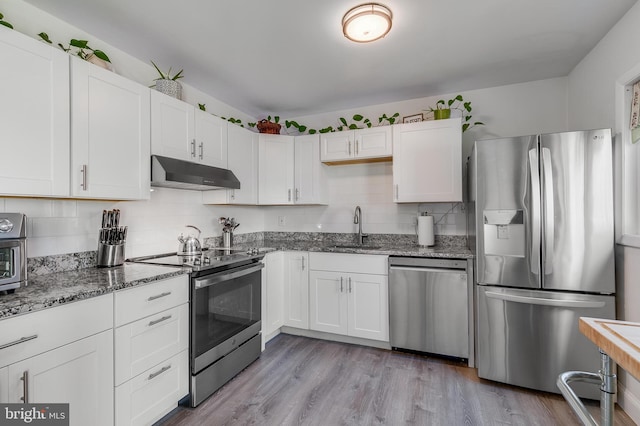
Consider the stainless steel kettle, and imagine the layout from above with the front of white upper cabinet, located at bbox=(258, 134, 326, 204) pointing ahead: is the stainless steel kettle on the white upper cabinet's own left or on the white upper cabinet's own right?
on the white upper cabinet's own right

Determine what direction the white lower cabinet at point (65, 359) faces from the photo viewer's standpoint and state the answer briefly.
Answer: facing the viewer and to the right of the viewer

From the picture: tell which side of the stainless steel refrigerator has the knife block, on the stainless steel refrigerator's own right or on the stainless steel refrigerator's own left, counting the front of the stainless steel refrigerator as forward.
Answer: on the stainless steel refrigerator's own right

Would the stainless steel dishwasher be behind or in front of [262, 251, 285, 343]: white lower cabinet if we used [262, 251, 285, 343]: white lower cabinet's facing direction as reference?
in front

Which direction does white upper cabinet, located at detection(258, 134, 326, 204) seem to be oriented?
toward the camera

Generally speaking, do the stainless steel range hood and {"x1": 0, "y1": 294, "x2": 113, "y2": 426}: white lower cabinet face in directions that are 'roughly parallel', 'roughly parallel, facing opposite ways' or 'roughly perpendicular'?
roughly parallel

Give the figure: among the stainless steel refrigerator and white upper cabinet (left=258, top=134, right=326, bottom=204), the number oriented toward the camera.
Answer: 2

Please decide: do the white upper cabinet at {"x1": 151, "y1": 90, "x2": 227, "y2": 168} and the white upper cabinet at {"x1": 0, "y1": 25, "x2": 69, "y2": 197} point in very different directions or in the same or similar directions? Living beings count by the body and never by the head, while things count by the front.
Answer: same or similar directions

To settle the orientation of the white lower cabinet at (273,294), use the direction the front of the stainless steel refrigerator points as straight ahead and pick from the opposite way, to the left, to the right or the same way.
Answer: to the left

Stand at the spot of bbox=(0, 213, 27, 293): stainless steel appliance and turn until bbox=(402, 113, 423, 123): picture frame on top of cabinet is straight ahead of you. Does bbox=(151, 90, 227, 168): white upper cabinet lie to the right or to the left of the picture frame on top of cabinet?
left

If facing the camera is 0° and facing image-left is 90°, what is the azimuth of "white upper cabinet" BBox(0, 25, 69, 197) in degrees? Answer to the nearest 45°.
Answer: approximately 315°

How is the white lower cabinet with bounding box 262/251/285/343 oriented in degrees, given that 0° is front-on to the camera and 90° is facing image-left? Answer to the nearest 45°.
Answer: approximately 315°
